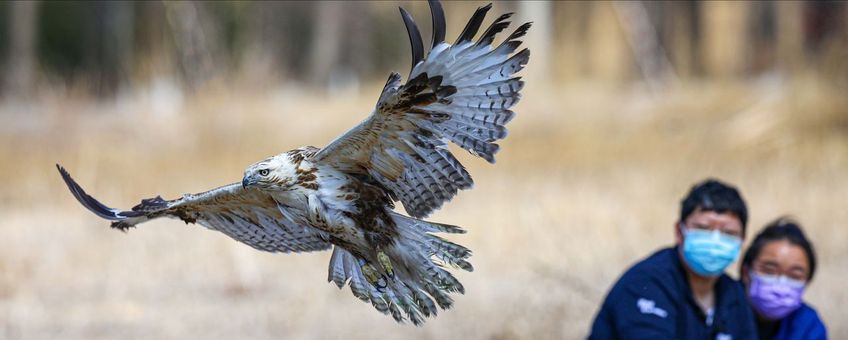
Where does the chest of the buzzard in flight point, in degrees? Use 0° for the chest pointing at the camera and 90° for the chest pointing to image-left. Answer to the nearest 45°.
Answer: approximately 45°

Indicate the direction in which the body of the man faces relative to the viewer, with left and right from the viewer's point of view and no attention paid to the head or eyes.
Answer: facing the viewer and to the right of the viewer

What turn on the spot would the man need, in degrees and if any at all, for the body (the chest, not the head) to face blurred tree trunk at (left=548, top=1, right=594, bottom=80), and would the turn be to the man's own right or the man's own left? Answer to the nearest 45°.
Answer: approximately 135° to the man's own left

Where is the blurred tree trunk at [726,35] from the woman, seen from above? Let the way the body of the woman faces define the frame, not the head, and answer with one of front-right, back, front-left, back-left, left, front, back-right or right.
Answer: back

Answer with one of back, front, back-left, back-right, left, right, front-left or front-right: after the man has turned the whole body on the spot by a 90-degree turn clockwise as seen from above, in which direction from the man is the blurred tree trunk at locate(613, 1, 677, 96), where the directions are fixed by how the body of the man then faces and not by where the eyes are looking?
back-right

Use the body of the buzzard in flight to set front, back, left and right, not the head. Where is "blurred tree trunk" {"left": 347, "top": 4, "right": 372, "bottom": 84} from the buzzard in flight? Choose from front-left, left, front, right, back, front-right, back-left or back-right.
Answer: back-right

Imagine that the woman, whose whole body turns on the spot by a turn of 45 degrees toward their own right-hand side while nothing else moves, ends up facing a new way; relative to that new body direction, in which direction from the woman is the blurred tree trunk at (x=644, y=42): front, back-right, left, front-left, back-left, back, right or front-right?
back-right

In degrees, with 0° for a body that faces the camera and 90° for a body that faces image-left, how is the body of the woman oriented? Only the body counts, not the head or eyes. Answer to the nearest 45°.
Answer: approximately 0°

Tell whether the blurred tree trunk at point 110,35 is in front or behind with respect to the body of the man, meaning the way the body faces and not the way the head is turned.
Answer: behind
